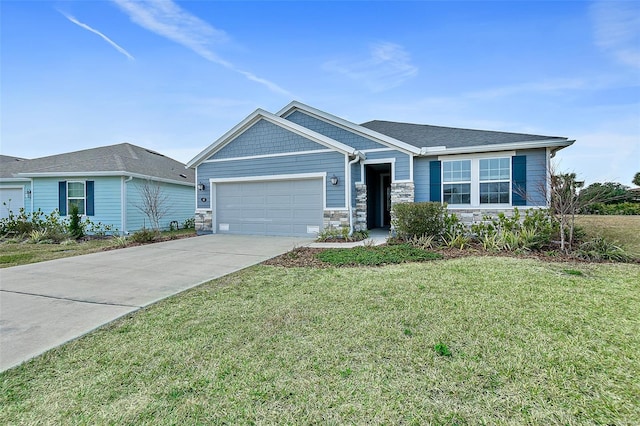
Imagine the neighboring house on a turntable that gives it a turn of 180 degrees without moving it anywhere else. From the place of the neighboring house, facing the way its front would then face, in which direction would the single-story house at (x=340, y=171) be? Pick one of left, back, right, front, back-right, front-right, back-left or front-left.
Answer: right

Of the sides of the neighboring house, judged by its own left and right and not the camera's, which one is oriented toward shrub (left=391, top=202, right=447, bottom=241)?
left

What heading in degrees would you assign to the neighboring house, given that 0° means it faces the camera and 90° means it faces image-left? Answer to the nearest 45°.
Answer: approximately 45°

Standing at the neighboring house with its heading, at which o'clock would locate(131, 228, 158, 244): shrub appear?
The shrub is roughly at 10 o'clock from the neighboring house.

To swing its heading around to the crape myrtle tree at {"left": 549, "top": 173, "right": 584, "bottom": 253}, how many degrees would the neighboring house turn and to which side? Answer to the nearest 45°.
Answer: approximately 90° to its left
